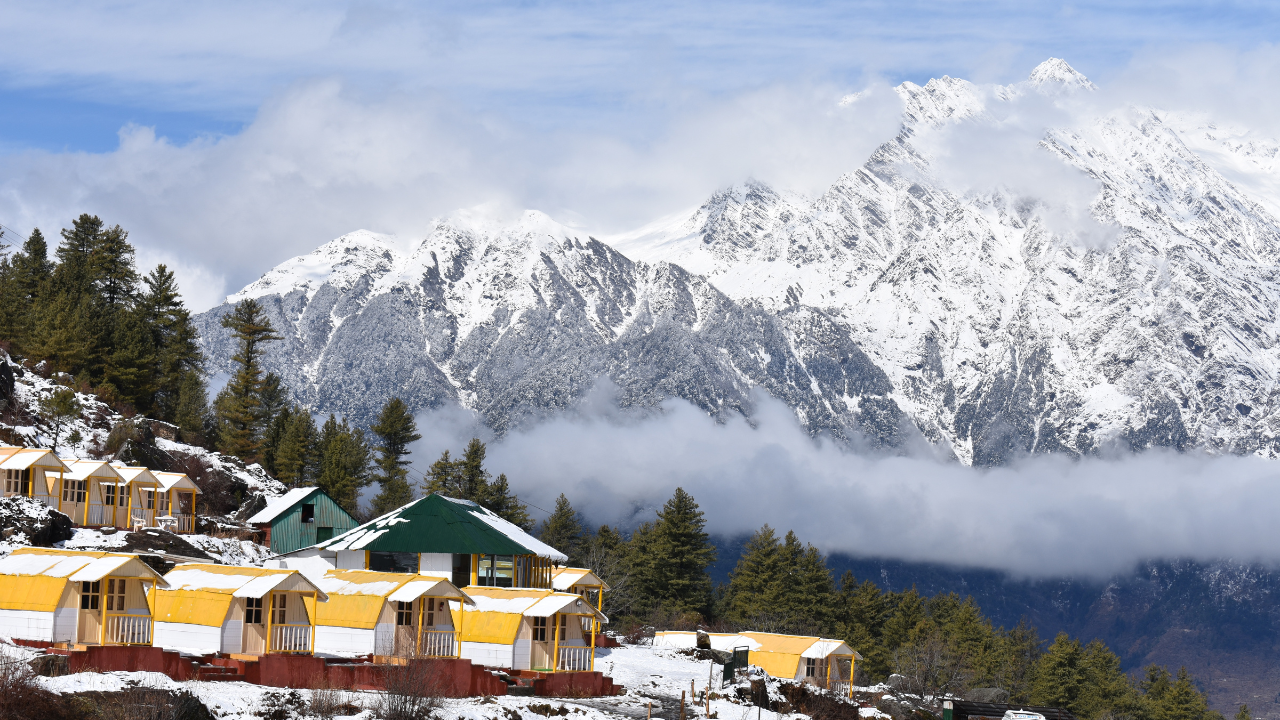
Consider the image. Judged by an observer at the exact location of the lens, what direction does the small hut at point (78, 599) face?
facing the viewer and to the right of the viewer
